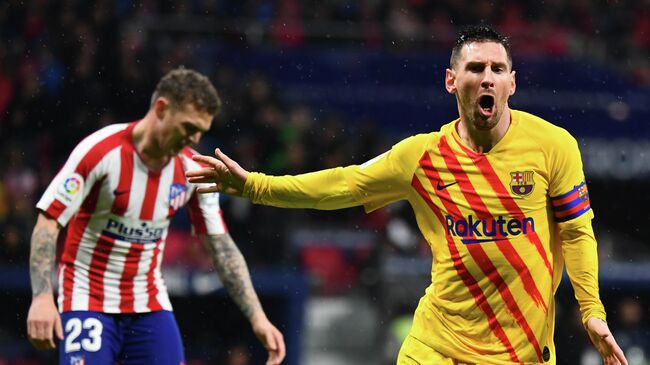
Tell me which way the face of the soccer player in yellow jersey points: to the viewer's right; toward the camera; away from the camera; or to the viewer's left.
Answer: toward the camera

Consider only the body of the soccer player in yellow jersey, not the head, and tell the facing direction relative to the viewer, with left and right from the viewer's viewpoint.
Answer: facing the viewer

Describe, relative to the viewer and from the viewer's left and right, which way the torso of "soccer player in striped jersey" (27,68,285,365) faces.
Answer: facing the viewer and to the right of the viewer

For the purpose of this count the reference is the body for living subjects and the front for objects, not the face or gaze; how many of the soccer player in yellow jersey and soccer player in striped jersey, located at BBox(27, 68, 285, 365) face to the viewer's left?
0

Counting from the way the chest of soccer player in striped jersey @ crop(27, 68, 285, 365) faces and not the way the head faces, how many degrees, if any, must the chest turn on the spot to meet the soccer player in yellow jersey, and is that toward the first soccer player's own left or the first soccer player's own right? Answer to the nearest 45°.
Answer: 0° — they already face them

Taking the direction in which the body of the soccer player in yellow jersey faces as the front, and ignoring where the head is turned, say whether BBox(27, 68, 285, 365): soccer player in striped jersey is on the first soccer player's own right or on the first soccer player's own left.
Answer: on the first soccer player's own right

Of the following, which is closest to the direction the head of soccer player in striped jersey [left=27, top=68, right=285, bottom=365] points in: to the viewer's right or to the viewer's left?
to the viewer's right
